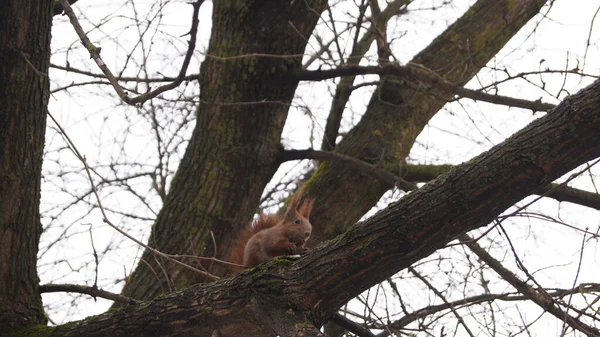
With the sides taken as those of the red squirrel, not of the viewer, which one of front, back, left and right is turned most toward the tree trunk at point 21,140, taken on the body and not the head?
back

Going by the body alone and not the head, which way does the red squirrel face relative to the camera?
to the viewer's right
